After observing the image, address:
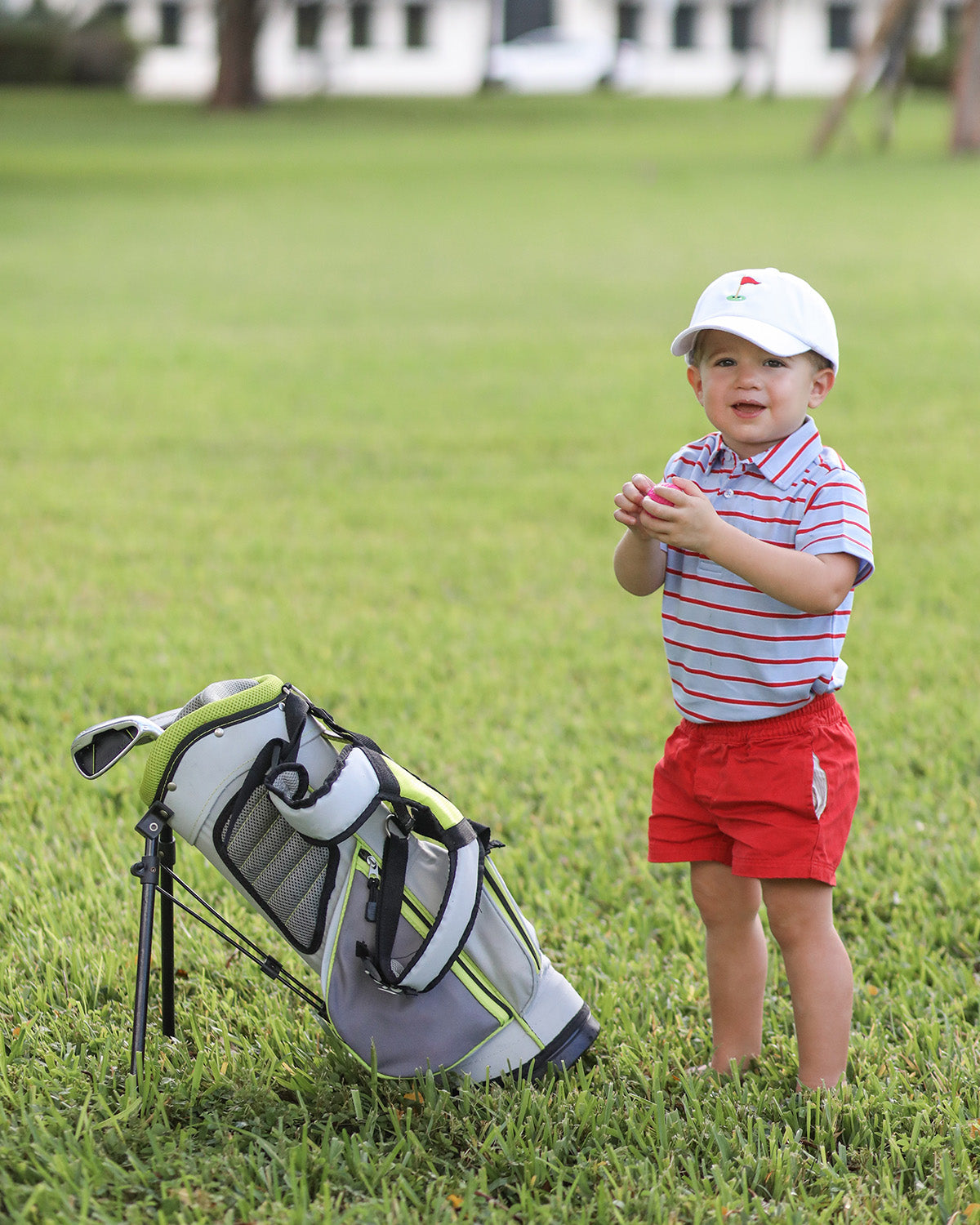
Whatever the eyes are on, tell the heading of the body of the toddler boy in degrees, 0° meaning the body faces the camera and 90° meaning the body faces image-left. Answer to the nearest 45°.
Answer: approximately 45°
